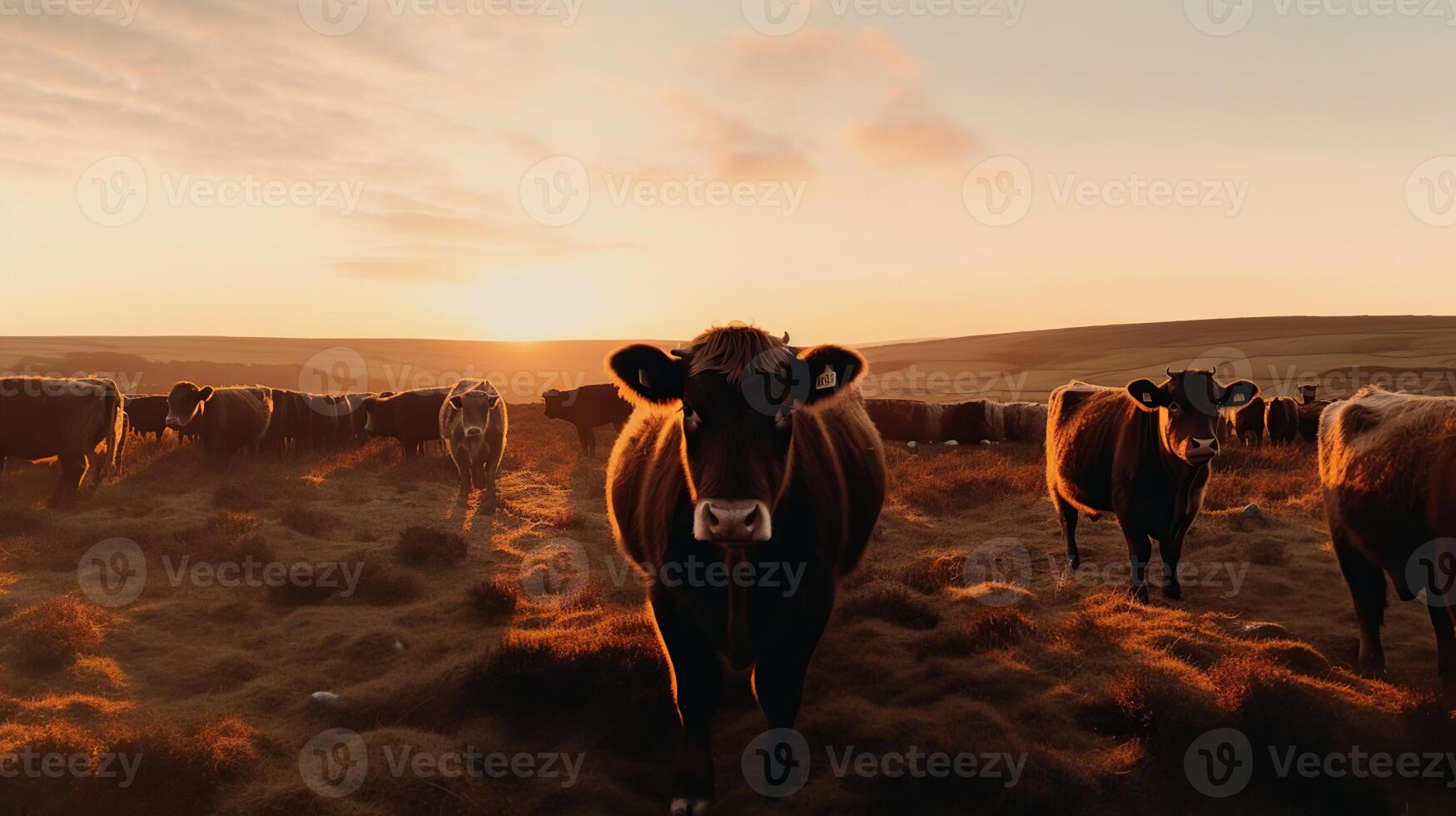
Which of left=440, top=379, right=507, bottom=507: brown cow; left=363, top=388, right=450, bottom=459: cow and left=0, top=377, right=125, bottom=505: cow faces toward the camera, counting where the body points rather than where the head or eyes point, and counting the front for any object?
the brown cow

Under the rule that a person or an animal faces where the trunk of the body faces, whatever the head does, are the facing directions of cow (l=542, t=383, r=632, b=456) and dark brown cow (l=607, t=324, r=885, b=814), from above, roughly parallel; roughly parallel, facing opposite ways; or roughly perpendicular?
roughly perpendicular

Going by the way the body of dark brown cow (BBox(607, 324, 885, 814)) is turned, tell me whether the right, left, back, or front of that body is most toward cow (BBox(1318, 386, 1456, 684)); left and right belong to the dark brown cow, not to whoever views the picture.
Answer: left

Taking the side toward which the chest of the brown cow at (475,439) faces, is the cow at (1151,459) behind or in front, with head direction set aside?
in front

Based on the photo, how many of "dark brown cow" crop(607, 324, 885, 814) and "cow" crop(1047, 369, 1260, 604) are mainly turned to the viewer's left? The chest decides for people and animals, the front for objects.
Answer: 0

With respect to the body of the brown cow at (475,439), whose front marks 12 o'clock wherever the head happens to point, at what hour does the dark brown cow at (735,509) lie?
The dark brown cow is roughly at 12 o'clock from the brown cow.

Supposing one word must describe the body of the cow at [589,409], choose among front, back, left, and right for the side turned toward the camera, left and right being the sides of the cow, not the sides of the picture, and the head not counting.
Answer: left

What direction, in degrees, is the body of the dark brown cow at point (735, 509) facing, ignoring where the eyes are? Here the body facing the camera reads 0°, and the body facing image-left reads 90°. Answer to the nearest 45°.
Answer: approximately 0°

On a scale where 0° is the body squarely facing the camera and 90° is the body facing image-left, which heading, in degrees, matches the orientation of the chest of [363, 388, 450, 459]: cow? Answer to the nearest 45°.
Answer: approximately 90°
